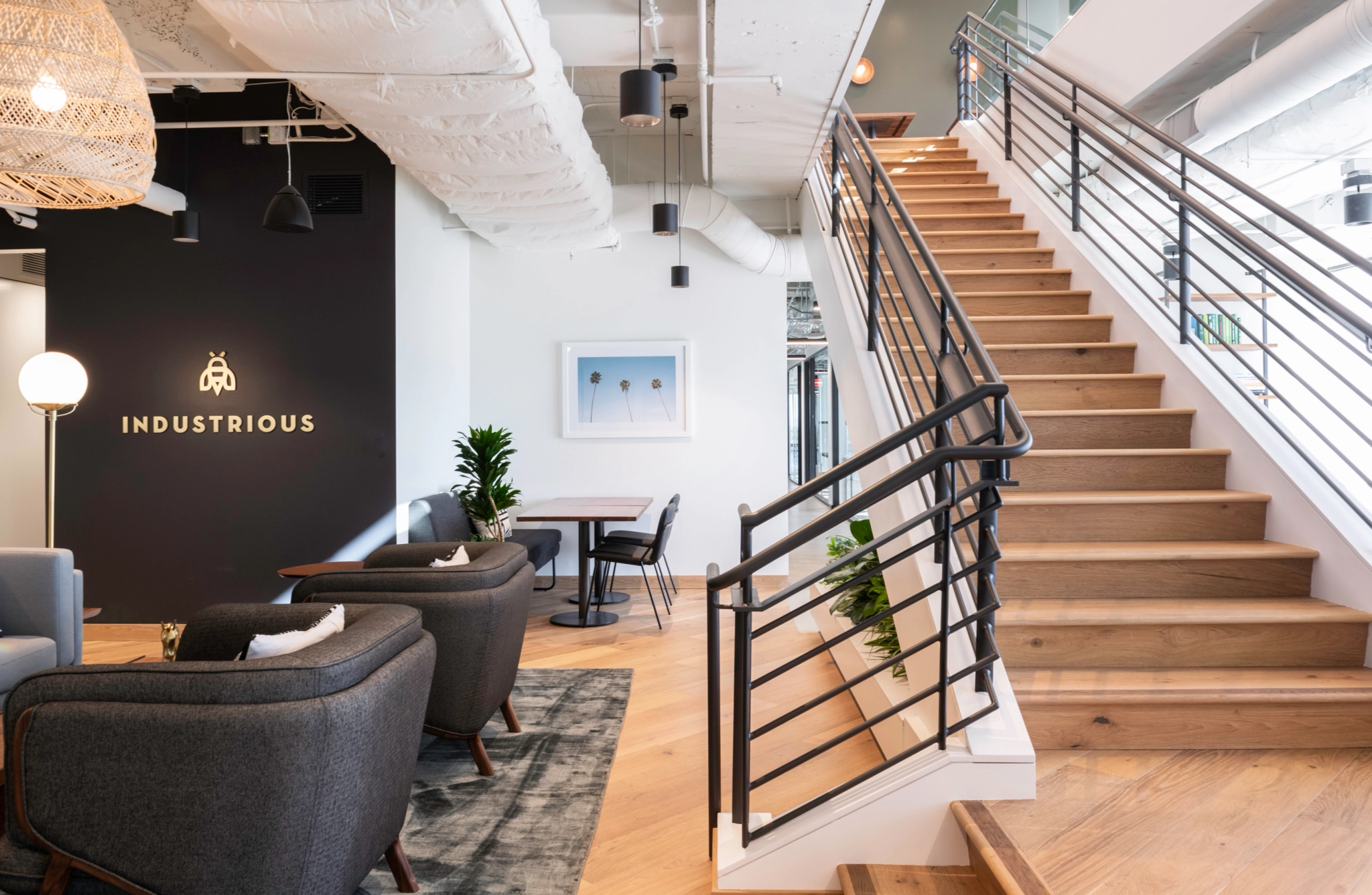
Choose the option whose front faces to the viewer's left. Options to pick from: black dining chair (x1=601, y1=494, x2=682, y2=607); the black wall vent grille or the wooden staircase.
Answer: the black dining chair

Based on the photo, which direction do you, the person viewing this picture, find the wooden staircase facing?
facing the viewer

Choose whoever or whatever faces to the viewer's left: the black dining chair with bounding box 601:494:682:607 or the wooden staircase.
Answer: the black dining chair

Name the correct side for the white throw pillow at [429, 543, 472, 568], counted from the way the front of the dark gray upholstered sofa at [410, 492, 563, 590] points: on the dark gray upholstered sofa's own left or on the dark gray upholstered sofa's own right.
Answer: on the dark gray upholstered sofa's own right

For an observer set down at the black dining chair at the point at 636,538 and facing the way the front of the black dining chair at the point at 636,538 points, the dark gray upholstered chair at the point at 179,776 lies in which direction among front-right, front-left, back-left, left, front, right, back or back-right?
left

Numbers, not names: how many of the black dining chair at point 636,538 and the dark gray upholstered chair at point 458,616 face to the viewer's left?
2

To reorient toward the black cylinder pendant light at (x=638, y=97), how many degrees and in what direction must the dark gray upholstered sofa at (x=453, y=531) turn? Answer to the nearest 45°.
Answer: approximately 90° to its right

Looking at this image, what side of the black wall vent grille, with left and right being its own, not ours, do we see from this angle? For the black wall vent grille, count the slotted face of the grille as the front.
front

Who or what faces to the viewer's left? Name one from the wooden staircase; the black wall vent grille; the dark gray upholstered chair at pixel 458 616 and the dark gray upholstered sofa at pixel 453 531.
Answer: the dark gray upholstered chair at pixel 458 616

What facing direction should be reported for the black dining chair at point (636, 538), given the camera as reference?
facing to the left of the viewer

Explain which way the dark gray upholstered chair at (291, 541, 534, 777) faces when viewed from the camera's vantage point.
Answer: facing to the left of the viewer
